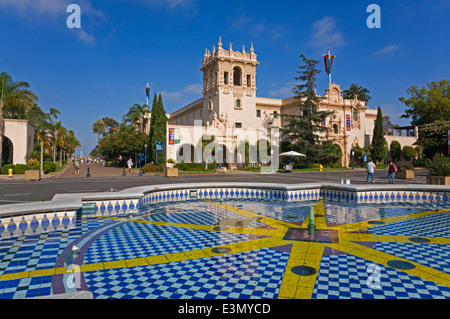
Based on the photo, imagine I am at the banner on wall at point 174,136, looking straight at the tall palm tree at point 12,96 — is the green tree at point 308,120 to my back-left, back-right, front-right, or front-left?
back-left

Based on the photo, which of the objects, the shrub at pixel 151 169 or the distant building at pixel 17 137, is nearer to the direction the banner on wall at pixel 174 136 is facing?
the shrub

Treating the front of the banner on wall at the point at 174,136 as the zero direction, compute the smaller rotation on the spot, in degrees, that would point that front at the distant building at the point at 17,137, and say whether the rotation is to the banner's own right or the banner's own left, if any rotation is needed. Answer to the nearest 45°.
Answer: approximately 90° to the banner's own right

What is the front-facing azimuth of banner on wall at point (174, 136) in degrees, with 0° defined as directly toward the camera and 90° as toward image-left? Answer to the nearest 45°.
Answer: approximately 0°

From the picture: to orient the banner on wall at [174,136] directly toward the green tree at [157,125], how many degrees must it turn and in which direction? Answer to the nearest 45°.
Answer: approximately 135° to its right

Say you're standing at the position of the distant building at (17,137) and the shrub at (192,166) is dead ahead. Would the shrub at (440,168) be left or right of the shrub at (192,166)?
right

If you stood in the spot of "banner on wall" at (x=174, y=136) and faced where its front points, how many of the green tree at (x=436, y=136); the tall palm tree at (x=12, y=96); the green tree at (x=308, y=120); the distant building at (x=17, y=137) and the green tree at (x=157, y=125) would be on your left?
2

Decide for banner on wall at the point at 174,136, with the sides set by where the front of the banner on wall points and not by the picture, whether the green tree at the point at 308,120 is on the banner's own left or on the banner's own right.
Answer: on the banner's own left

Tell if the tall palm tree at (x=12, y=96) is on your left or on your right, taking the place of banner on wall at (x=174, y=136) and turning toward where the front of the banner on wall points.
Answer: on your right

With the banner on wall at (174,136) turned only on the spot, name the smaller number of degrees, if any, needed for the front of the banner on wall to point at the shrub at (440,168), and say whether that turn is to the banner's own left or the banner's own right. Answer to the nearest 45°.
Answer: approximately 45° to the banner's own left

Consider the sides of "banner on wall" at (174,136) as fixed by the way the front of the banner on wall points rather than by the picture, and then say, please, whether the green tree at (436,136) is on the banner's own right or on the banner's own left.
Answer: on the banner's own left

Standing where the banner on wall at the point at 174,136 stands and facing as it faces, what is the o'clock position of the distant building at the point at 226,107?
The distant building is roughly at 8 o'clock from the banner on wall.
